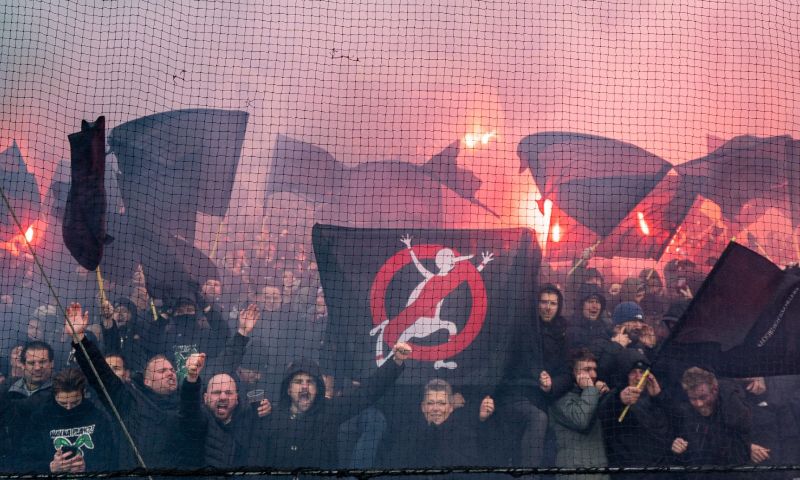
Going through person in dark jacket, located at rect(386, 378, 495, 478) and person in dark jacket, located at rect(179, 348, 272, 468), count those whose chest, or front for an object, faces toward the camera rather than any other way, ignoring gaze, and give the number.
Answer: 2

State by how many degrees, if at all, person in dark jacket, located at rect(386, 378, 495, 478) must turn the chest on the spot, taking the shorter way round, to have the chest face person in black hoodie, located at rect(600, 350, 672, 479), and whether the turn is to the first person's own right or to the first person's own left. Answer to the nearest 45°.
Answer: approximately 90° to the first person's own left

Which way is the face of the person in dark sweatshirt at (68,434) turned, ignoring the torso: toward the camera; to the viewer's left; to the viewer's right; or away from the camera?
toward the camera

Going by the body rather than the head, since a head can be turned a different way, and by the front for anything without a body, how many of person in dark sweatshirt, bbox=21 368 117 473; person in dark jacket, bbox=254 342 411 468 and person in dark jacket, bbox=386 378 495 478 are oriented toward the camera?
3

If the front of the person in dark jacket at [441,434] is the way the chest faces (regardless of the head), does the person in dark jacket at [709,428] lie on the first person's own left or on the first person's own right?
on the first person's own left

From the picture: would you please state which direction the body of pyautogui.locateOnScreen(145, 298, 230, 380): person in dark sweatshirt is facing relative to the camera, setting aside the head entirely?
toward the camera

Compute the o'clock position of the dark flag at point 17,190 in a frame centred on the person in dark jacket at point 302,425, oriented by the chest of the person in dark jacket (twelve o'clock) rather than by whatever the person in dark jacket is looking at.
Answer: The dark flag is roughly at 4 o'clock from the person in dark jacket.

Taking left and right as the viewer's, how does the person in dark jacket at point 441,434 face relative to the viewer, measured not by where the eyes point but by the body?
facing the viewer

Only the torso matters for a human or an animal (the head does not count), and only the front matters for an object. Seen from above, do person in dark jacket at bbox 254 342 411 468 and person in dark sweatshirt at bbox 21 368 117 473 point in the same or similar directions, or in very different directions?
same or similar directions

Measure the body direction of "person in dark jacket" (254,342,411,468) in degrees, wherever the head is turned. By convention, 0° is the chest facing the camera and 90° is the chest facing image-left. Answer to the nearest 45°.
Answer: approximately 0°

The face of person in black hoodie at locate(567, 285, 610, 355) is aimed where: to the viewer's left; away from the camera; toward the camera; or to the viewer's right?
toward the camera

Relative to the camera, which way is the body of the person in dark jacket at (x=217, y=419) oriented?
toward the camera

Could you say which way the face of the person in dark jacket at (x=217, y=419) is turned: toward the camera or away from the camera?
toward the camera

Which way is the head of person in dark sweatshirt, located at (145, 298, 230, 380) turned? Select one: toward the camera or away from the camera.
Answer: toward the camera

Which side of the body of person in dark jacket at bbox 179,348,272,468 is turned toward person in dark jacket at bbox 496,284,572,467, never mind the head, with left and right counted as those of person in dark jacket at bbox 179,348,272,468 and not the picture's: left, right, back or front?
left

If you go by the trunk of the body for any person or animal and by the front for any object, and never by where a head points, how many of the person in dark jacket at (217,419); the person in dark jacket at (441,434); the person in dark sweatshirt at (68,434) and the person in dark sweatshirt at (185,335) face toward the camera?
4
